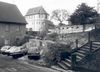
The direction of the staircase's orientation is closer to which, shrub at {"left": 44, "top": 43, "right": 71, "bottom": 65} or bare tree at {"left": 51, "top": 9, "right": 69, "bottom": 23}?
the shrub

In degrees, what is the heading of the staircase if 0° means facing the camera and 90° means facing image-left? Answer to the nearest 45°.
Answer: approximately 45°

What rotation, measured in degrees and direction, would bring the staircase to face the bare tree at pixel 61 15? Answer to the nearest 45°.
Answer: approximately 135° to its right
